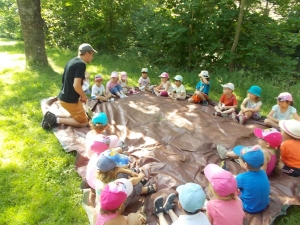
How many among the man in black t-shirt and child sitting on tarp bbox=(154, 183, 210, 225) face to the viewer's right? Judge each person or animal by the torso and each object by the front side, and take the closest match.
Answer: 1

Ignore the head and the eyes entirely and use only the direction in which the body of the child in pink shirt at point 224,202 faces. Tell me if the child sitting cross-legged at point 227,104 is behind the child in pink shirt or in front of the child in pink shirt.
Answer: in front

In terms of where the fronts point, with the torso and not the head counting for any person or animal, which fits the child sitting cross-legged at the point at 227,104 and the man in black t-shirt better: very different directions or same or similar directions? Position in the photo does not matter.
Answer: very different directions

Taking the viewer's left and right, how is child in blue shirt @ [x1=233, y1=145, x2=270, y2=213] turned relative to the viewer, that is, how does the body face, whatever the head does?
facing away from the viewer and to the left of the viewer

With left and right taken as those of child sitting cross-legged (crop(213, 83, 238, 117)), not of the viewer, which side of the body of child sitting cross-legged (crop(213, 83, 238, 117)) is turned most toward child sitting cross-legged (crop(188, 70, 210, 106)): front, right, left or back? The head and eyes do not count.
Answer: right

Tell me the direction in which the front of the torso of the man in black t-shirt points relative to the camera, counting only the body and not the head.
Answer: to the viewer's right

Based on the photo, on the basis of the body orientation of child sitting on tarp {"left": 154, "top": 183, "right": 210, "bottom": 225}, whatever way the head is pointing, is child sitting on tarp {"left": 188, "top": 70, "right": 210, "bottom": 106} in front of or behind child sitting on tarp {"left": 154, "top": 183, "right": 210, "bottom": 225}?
in front

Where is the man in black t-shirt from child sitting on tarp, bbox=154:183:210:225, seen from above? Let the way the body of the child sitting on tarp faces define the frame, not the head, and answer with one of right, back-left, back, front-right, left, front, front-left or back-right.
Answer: front

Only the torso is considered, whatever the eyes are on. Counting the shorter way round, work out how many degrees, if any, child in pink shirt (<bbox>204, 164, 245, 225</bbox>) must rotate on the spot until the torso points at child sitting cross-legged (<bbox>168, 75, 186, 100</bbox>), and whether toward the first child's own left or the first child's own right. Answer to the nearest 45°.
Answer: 0° — they already face them

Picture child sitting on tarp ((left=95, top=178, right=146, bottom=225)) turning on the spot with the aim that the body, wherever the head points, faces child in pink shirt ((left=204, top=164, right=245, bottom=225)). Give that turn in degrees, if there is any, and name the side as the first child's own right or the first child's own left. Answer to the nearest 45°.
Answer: approximately 45° to the first child's own right

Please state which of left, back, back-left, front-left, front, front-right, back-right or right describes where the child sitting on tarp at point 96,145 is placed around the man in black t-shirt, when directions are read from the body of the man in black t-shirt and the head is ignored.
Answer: right

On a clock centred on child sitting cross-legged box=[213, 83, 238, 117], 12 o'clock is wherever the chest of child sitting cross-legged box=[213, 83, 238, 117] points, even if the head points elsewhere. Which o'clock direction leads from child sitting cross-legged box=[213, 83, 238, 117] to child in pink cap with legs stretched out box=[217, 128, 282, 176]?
child in pink cap with legs stretched out box=[217, 128, 282, 176] is roughly at 10 o'clock from child sitting cross-legged box=[213, 83, 238, 117].

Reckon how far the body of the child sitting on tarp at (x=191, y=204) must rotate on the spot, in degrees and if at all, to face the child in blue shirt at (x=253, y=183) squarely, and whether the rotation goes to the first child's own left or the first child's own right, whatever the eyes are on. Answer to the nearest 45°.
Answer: approximately 90° to the first child's own right

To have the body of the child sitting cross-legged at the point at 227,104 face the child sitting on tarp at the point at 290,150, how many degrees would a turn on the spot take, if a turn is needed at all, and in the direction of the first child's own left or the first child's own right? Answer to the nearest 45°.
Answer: approximately 90° to the first child's own left

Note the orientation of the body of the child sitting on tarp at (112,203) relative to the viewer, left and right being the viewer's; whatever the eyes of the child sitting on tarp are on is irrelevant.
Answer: facing away from the viewer and to the right of the viewer
